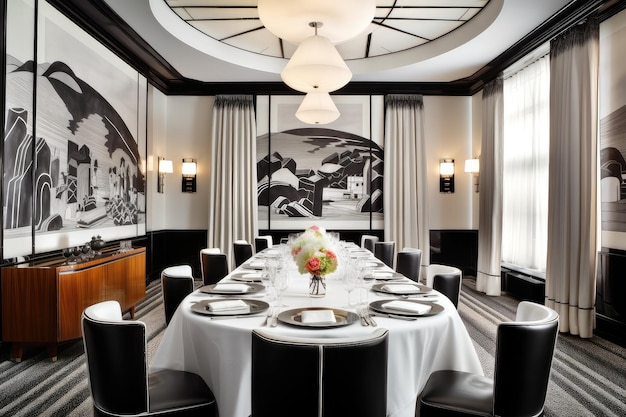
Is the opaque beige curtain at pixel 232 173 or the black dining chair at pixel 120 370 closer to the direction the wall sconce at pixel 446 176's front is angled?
the black dining chair

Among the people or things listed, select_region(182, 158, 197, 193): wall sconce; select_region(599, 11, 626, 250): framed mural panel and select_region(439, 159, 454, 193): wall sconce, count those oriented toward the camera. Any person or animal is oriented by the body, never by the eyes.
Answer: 2

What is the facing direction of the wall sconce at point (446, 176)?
toward the camera

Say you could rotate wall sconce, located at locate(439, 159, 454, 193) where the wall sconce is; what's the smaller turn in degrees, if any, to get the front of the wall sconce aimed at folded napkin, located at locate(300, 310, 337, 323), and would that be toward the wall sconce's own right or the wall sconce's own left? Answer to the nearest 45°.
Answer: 0° — it already faces it

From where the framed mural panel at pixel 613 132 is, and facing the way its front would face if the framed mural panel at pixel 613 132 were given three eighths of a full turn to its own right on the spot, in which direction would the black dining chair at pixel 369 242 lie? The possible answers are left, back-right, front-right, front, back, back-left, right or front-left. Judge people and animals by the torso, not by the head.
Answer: back-left

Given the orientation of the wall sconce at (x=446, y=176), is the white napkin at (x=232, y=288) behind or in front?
in front

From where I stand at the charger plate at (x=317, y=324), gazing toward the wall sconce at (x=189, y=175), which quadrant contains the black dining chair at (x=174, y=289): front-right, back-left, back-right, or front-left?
front-left

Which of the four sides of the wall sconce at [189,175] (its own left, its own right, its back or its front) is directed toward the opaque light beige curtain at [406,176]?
left

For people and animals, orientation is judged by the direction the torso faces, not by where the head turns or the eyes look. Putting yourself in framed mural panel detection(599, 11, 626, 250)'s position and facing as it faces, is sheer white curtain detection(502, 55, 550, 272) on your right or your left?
on your right

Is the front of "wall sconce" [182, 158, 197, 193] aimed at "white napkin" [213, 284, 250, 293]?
yes

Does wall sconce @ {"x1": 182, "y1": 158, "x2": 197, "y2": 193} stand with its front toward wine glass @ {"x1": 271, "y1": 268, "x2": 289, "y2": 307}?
yes

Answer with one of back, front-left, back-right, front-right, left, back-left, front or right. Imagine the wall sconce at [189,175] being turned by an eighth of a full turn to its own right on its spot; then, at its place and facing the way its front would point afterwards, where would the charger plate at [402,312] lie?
front-left

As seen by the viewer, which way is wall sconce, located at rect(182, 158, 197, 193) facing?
toward the camera

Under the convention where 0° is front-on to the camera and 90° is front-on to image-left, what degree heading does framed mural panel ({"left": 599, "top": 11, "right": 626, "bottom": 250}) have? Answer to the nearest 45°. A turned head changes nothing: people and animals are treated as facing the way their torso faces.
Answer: approximately 90°

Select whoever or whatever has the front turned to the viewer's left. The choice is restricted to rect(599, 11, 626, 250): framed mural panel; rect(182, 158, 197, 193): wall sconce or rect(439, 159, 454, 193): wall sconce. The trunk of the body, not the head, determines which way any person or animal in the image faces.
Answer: the framed mural panel

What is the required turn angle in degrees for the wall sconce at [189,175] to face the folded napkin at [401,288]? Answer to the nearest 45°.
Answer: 0° — it already faces it

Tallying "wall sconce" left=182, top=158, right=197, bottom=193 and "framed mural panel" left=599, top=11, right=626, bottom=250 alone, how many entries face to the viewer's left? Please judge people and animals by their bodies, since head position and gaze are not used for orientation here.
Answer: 1

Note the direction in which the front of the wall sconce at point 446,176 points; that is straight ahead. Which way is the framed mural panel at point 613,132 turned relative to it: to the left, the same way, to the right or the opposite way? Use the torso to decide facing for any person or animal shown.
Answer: to the right
